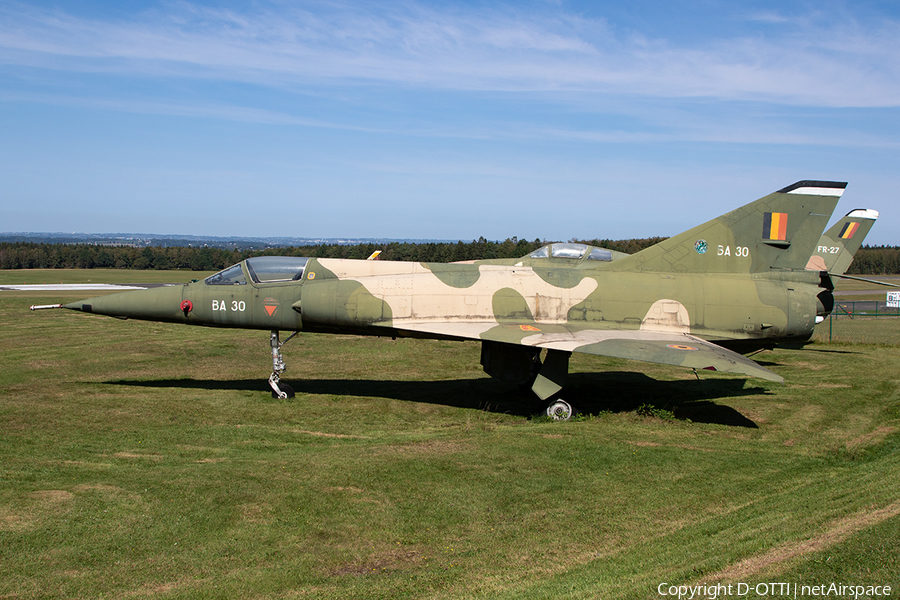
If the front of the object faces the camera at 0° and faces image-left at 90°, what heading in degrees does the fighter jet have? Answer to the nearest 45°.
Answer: approximately 90°
